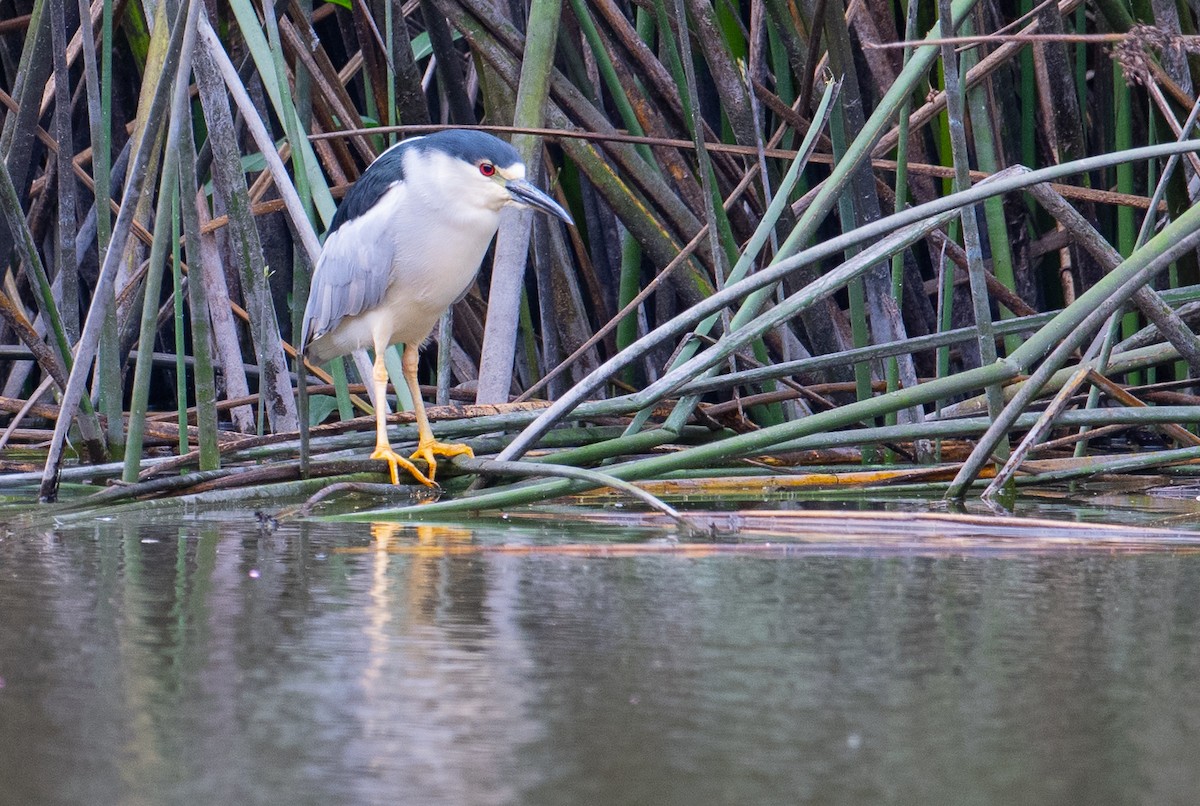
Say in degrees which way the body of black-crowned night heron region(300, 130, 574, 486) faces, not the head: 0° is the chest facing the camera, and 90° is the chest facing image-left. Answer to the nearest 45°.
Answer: approximately 315°
